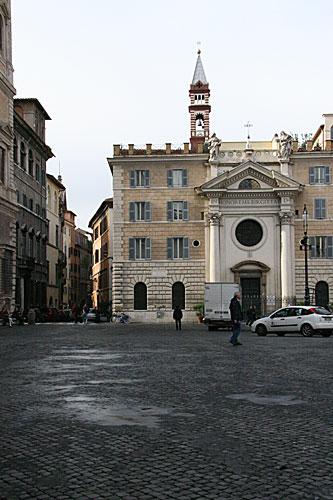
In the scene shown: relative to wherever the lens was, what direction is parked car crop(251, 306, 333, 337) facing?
facing away from the viewer and to the left of the viewer

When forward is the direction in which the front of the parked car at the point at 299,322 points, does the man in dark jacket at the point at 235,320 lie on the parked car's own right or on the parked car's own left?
on the parked car's own left

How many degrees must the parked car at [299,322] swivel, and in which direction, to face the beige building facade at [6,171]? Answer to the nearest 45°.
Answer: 0° — it already faces it
